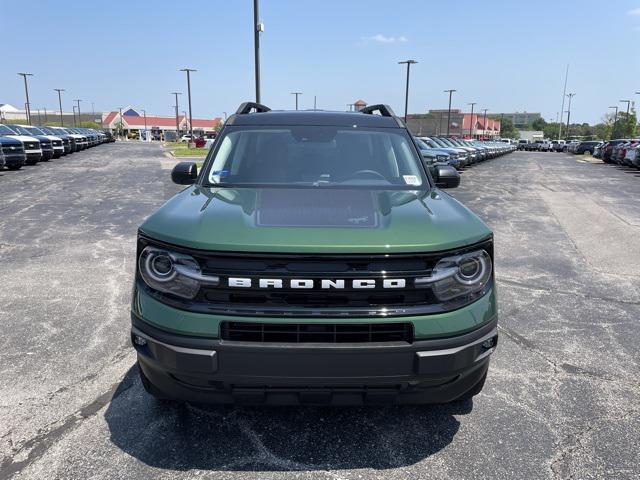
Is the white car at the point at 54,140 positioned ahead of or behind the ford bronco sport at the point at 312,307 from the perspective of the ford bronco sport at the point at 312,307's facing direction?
behind

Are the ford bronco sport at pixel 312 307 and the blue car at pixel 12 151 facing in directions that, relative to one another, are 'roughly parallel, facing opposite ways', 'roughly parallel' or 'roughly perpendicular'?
roughly perpendicular

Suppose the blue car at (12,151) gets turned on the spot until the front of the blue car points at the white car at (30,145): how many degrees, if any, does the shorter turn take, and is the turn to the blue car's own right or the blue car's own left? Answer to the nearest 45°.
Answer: approximately 135° to the blue car's own left

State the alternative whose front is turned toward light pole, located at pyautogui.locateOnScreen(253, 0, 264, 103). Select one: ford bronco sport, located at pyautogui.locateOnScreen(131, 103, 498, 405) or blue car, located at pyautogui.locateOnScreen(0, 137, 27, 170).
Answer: the blue car

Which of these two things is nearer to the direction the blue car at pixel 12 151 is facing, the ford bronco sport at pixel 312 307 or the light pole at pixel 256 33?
the light pole

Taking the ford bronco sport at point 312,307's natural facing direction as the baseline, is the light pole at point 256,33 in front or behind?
behind

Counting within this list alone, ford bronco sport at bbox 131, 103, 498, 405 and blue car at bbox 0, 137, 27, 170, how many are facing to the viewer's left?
0

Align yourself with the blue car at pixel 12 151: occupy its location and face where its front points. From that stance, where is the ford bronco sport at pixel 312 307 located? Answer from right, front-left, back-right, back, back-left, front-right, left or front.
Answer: front-right

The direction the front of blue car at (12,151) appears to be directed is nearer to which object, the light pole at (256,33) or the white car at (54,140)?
the light pole

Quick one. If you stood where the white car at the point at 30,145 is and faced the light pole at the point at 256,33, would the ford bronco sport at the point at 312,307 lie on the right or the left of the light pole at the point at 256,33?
right

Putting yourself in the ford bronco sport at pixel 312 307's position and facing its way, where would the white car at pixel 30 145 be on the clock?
The white car is roughly at 5 o'clock from the ford bronco sport.

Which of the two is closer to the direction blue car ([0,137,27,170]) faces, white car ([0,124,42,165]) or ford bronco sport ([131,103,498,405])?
the ford bronco sport

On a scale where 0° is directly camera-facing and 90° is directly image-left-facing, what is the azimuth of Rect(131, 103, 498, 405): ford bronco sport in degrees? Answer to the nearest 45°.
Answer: approximately 0°

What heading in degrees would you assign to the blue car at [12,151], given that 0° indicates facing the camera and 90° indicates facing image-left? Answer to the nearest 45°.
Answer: approximately 315°

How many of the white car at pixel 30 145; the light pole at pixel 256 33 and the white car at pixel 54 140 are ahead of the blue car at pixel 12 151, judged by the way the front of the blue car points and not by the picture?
1
